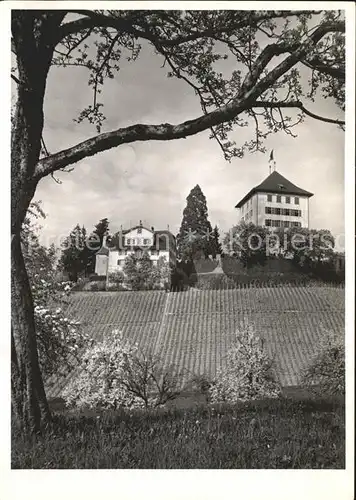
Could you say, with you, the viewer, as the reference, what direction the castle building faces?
facing the viewer

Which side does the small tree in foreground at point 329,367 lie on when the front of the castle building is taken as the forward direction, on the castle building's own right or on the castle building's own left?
on the castle building's own left

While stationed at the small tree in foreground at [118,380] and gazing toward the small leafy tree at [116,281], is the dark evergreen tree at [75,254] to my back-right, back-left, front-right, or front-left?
front-left
